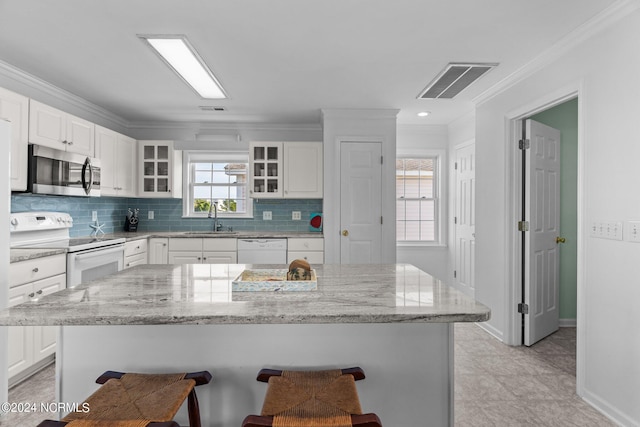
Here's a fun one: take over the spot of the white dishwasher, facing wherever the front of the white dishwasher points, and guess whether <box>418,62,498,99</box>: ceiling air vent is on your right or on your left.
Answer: on your left

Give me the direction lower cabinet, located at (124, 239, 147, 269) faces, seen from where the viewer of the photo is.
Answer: facing the viewer and to the right of the viewer

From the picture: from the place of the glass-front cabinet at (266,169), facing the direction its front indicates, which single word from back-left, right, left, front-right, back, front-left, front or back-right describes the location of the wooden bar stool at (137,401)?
front

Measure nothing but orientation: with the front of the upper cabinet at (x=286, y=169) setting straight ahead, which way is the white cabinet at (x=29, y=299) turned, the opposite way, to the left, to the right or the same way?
to the left

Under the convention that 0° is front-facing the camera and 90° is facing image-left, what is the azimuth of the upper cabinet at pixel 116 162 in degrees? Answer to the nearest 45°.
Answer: approximately 315°

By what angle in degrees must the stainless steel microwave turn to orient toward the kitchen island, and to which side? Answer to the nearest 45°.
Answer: approximately 45° to its right

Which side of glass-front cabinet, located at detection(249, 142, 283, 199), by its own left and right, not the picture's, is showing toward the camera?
front

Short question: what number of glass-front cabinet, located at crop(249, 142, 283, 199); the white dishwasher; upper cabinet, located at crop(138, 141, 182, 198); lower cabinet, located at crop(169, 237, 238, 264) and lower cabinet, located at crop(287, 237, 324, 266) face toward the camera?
5

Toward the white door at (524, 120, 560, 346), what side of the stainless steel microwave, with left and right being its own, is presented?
front

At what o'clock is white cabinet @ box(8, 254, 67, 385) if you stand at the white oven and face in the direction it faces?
The white cabinet is roughly at 2 o'clock from the white oven.

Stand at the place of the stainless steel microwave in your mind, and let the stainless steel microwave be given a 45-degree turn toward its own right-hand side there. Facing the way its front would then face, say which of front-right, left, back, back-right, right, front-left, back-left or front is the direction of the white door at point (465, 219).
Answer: left

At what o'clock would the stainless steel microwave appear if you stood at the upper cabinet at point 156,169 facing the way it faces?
The stainless steel microwave is roughly at 1 o'clock from the upper cabinet.

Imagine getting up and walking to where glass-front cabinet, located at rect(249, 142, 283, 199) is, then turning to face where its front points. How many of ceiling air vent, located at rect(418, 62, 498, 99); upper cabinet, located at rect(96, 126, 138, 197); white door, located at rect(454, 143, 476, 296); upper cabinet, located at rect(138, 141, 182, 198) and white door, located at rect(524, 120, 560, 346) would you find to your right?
2

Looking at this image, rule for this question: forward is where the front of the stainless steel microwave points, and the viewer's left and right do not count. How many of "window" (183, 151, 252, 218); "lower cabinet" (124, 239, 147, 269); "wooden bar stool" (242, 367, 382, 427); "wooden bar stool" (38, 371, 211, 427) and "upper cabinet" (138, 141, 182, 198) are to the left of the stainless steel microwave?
3

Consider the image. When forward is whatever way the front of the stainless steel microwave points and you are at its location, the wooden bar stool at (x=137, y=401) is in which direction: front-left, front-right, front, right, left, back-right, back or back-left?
front-right

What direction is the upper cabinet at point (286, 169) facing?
toward the camera
